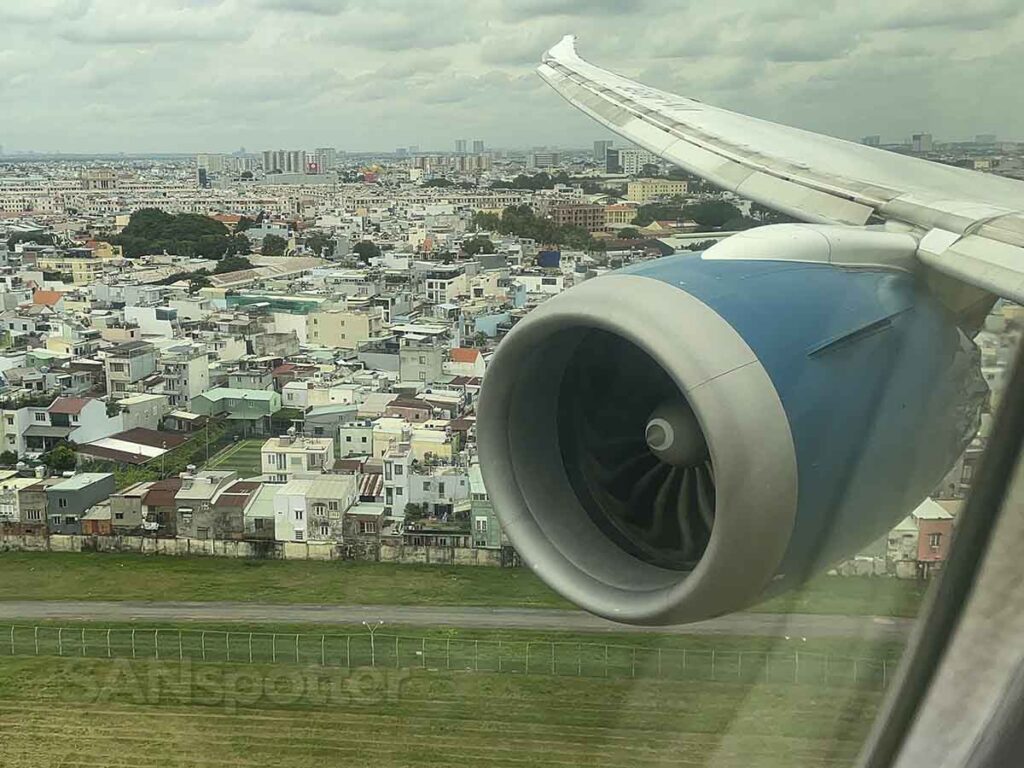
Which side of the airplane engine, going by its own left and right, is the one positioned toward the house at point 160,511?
right

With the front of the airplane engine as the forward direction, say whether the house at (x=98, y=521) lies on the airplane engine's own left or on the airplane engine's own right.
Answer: on the airplane engine's own right

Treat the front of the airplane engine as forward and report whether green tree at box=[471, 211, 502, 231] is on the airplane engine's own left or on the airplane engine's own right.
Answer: on the airplane engine's own right

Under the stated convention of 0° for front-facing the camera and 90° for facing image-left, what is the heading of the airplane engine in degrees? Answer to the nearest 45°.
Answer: approximately 45°

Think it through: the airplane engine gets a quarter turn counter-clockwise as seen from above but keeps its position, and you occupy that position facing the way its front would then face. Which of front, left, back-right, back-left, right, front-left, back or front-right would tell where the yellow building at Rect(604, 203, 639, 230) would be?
back-left

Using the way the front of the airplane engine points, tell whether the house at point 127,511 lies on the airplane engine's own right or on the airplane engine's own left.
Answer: on the airplane engine's own right

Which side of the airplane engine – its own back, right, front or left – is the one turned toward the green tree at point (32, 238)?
right
